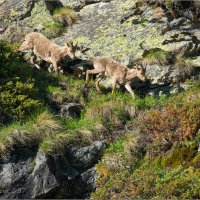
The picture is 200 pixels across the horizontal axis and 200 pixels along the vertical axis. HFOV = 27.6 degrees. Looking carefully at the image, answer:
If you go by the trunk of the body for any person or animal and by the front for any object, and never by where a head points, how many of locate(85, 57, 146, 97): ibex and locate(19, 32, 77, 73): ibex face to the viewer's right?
2

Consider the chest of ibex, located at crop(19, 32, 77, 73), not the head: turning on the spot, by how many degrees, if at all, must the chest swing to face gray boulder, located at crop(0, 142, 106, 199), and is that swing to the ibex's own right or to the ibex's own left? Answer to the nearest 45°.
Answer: approximately 90° to the ibex's own right

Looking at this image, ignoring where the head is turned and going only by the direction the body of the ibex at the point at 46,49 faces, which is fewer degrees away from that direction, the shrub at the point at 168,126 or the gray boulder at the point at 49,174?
the shrub

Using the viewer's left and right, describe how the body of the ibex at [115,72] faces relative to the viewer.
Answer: facing to the right of the viewer

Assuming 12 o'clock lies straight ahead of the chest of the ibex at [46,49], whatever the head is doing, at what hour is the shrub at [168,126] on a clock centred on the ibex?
The shrub is roughly at 2 o'clock from the ibex.

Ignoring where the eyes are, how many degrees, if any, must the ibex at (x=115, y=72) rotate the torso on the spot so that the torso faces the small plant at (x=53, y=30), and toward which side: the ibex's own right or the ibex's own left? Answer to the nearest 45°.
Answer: approximately 135° to the ibex's own left

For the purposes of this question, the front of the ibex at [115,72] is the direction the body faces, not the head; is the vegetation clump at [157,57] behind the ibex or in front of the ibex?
in front

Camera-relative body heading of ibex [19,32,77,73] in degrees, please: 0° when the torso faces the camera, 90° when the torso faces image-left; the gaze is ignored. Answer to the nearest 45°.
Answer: approximately 270°

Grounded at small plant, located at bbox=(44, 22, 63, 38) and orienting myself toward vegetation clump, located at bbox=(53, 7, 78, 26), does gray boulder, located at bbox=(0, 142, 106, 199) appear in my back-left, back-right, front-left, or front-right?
back-right

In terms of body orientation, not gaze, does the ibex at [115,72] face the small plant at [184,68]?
yes
